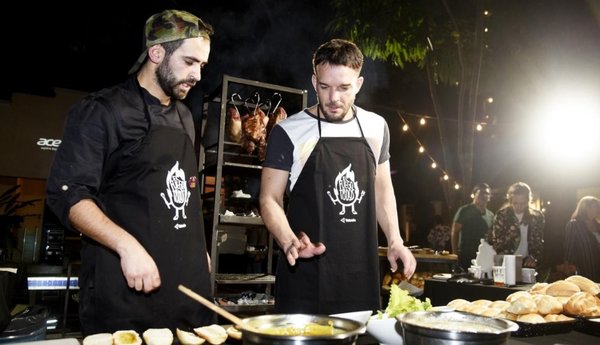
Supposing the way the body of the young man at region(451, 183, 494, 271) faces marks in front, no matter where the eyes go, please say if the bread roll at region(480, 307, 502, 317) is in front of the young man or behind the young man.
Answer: in front

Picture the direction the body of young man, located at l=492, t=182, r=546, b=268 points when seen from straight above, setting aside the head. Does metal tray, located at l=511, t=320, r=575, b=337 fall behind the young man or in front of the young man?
in front

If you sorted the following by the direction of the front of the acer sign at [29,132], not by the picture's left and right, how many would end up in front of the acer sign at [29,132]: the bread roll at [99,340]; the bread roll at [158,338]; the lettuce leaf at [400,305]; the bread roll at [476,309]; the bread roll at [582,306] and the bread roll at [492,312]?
6

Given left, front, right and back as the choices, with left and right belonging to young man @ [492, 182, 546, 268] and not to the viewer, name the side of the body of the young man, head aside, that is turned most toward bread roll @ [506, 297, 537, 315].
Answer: front

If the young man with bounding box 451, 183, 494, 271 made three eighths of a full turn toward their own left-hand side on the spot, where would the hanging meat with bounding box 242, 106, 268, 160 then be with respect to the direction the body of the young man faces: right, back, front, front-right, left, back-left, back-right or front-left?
back-left

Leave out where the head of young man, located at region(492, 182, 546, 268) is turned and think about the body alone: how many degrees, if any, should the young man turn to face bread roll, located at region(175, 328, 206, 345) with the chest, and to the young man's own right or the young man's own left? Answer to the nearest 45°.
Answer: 0° — they already face it

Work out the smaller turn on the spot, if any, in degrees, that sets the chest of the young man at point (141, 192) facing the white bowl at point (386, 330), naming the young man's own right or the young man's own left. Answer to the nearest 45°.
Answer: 0° — they already face it

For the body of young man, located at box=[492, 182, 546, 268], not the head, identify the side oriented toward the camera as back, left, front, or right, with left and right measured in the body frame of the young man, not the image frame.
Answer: front

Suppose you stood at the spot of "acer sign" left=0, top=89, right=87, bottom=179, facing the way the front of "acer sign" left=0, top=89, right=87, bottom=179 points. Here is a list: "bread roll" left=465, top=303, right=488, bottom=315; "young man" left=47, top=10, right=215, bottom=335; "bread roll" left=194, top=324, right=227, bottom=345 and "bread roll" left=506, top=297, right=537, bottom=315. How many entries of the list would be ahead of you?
4

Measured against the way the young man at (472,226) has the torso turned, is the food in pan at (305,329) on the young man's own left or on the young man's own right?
on the young man's own right

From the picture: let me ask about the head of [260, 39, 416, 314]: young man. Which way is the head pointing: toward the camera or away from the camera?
toward the camera

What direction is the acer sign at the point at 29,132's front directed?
toward the camera

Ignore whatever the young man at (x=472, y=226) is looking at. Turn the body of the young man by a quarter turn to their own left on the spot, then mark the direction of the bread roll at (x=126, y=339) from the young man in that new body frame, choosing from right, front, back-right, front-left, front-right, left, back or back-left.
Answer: back-right

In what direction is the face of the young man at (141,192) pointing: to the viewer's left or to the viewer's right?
to the viewer's right

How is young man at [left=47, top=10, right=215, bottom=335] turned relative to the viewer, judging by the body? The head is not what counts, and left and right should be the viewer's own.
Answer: facing the viewer and to the right of the viewer

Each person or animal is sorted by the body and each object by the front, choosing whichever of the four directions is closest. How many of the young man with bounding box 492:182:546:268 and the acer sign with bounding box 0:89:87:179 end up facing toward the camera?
2
